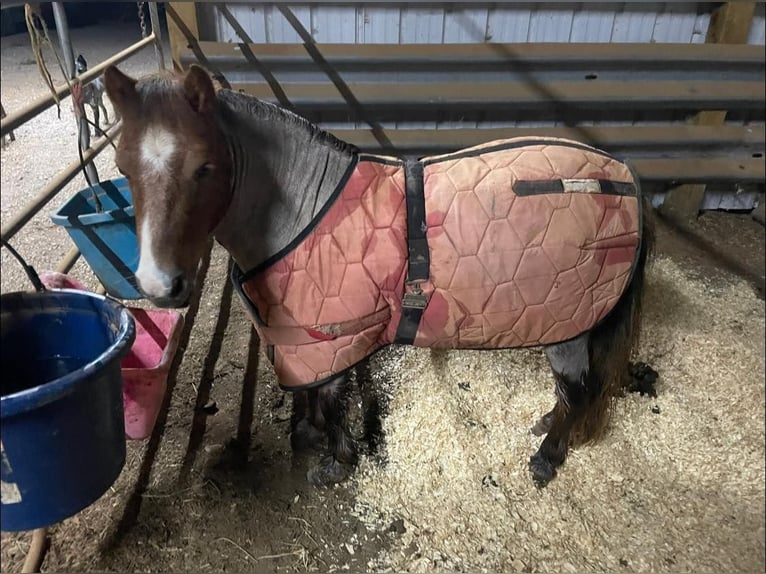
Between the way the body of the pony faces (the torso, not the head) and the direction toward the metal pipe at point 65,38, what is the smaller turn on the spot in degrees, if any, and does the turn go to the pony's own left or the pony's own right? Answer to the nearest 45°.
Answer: approximately 45° to the pony's own right

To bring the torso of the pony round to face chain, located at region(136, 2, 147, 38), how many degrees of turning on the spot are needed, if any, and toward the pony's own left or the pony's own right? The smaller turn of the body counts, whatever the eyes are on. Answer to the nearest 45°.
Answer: approximately 45° to the pony's own right

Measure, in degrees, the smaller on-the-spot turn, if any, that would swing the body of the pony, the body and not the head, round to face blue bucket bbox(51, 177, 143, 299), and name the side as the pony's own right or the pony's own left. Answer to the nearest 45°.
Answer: approximately 45° to the pony's own right

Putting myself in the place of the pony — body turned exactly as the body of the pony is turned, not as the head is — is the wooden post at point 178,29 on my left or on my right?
on my right

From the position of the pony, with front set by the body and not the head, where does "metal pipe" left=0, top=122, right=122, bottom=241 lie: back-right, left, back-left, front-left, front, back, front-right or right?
front

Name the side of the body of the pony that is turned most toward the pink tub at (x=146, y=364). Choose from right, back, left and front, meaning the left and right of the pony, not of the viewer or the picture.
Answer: front

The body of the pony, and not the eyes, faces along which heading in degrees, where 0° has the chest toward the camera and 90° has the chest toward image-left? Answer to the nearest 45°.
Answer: approximately 90°

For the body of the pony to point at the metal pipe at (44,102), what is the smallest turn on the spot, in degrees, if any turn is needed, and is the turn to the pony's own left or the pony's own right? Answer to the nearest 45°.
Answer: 0° — it already faces it

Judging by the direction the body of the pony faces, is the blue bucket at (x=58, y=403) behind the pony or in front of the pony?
in front

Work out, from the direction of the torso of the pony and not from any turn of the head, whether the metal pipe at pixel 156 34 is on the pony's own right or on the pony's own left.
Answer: on the pony's own right

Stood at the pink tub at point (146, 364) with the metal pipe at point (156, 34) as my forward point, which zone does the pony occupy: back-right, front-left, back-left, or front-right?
back-right
